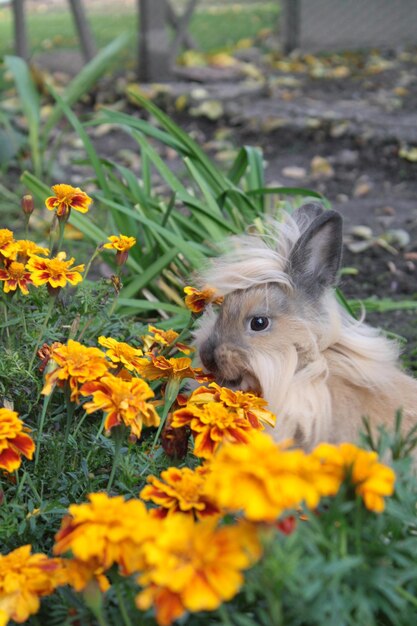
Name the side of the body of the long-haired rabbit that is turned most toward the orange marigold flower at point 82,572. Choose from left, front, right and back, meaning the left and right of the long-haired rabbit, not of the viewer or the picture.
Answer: left

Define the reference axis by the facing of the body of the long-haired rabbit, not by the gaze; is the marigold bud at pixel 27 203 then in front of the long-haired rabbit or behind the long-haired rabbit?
in front

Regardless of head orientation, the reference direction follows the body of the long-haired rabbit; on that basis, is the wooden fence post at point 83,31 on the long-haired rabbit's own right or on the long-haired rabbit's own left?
on the long-haired rabbit's own right

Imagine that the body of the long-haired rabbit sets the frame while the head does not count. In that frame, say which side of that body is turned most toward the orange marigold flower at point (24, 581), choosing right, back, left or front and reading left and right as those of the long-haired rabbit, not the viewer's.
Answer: left

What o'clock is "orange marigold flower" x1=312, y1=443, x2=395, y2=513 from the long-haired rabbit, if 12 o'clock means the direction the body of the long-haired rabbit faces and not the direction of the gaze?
The orange marigold flower is roughly at 9 o'clock from the long-haired rabbit.

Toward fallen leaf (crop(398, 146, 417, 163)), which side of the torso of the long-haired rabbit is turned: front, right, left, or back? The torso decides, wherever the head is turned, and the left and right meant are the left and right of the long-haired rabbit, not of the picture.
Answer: right

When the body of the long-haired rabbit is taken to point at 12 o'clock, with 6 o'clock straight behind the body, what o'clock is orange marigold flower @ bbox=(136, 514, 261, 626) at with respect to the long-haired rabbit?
The orange marigold flower is roughly at 9 o'clock from the long-haired rabbit.

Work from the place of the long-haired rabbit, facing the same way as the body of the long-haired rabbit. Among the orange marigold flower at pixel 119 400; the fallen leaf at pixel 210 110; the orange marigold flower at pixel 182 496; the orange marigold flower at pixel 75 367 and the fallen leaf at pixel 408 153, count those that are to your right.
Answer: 2

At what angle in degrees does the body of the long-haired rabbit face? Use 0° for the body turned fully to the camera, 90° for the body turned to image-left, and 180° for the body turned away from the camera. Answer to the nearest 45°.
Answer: approximately 90°

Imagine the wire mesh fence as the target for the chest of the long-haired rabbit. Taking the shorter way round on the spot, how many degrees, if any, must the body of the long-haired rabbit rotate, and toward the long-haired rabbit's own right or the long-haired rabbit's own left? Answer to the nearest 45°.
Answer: approximately 90° to the long-haired rabbit's own right

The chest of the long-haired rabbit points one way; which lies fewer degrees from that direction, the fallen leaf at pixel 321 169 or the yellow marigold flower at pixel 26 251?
the yellow marigold flower

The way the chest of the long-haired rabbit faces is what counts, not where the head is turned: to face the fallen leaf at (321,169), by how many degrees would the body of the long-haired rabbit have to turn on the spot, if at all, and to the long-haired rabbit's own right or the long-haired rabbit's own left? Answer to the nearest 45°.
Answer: approximately 90° to the long-haired rabbit's own right

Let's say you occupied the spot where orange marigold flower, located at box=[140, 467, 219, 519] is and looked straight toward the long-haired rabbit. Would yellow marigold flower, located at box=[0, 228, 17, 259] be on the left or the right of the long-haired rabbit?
left

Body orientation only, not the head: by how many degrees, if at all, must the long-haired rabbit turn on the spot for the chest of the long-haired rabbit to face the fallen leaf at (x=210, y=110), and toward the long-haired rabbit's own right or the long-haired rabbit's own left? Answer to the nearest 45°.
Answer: approximately 90° to the long-haired rabbit's own right
